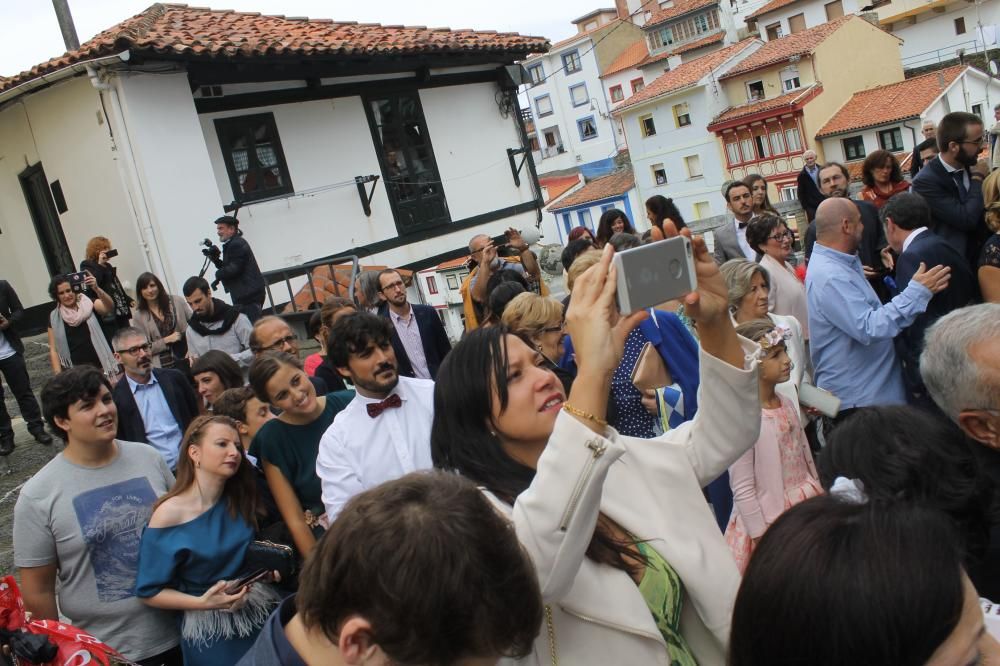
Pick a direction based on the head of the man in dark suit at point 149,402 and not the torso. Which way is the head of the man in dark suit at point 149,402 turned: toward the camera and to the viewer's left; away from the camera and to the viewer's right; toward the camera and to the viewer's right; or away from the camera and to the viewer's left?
toward the camera and to the viewer's right

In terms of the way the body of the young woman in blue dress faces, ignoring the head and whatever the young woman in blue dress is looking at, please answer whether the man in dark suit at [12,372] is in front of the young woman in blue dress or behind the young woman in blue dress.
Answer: behind

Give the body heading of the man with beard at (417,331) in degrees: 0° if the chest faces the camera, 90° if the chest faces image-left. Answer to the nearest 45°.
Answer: approximately 0°

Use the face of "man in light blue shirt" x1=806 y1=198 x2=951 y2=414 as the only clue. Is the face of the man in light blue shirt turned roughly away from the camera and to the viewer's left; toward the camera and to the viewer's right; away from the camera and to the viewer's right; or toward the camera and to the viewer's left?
away from the camera and to the viewer's right

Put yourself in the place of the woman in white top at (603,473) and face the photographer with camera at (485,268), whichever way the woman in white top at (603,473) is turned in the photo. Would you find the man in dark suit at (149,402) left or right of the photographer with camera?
left

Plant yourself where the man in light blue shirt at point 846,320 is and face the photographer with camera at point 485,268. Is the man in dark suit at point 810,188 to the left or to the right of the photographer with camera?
right

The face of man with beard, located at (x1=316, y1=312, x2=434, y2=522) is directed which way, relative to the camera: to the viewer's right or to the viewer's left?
to the viewer's right

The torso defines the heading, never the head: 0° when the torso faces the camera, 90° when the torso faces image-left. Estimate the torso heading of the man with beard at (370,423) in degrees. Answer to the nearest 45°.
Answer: approximately 315°

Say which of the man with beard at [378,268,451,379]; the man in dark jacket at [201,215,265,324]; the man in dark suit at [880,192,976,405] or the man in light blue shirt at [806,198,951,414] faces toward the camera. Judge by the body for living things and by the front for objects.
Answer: the man with beard
